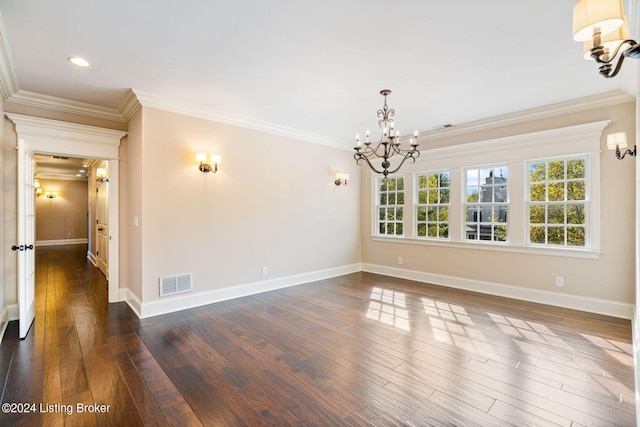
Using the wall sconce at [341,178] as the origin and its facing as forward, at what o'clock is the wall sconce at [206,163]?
the wall sconce at [206,163] is roughly at 3 o'clock from the wall sconce at [341,178].

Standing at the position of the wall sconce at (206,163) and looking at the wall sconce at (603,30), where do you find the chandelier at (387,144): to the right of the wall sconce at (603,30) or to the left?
left

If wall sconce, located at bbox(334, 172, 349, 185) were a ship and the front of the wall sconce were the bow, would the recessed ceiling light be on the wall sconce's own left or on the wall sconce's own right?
on the wall sconce's own right

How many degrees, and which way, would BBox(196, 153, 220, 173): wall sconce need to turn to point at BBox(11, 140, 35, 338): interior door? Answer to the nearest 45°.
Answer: approximately 135° to its right

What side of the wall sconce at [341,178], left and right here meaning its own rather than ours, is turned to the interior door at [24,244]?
right

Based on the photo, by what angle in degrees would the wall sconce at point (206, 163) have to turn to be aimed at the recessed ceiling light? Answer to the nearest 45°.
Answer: approximately 90° to its right

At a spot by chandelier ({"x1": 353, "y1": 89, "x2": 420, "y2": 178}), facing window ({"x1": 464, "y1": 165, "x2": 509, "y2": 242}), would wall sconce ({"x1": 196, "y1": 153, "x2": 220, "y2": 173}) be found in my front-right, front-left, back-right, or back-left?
back-left

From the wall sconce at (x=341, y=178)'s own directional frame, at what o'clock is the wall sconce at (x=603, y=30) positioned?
The wall sconce at (x=603, y=30) is roughly at 1 o'clock from the wall sconce at (x=341, y=178).

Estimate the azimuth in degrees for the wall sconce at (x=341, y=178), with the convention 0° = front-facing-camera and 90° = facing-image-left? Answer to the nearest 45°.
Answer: approximately 315°

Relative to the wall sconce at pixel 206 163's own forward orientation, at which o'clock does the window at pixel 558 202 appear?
The window is roughly at 11 o'clock from the wall sconce.

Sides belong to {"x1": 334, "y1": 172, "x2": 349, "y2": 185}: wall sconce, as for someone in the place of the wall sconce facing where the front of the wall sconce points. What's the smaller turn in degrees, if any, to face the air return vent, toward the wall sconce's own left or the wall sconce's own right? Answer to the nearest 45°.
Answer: approximately 90° to the wall sconce's own right
